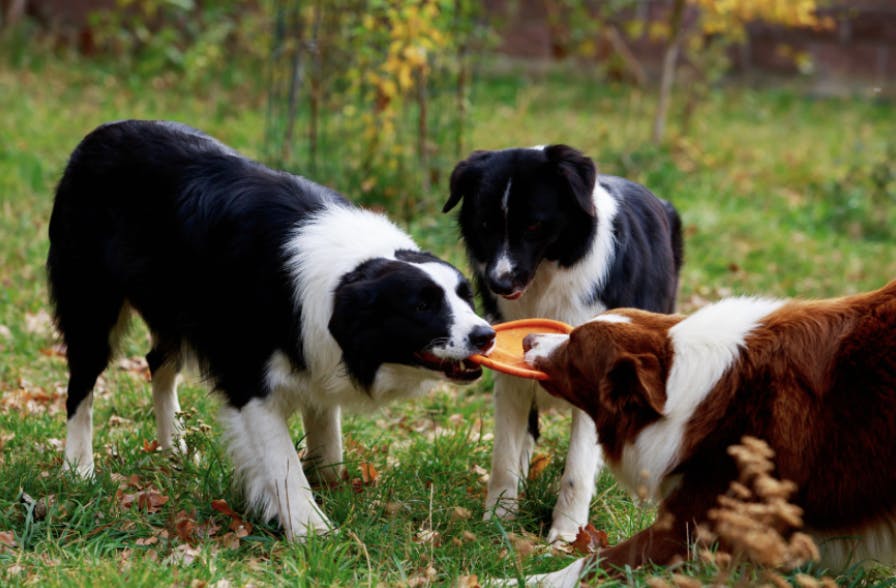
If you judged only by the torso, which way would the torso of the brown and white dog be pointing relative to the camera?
to the viewer's left

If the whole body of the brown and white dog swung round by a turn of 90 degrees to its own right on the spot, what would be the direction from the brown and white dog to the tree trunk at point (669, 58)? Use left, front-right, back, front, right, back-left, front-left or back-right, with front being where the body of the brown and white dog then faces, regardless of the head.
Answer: front

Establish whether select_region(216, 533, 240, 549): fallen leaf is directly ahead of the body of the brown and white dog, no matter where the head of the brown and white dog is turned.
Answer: yes

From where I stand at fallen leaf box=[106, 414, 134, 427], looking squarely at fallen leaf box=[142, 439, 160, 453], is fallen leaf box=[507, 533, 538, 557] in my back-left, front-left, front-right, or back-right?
front-left

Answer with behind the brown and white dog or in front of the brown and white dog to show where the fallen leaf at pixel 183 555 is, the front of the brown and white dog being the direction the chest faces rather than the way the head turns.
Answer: in front

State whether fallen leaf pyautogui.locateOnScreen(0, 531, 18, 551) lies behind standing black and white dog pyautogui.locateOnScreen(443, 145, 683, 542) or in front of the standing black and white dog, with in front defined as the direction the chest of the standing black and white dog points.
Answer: in front

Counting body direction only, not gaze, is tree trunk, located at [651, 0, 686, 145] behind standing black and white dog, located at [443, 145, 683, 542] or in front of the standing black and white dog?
behind

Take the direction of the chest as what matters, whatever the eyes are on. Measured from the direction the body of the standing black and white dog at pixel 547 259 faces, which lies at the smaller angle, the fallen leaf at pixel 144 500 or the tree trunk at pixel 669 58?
the fallen leaf

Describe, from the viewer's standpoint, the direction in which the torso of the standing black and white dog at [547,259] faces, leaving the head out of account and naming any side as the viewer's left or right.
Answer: facing the viewer and to the left of the viewer

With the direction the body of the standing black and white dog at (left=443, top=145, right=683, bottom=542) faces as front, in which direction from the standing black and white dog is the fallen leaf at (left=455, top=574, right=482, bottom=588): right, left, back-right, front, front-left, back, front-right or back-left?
front-left

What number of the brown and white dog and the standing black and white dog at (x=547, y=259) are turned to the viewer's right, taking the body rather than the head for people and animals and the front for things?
0

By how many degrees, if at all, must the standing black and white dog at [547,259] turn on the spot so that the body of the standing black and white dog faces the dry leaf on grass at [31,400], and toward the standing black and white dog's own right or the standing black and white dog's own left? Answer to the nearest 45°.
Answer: approximately 45° to the standing black and white dog's own right

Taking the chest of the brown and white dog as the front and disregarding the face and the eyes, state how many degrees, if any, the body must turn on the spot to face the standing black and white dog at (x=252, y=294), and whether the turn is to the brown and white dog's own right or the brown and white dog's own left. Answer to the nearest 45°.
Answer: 0° — it already faces it
